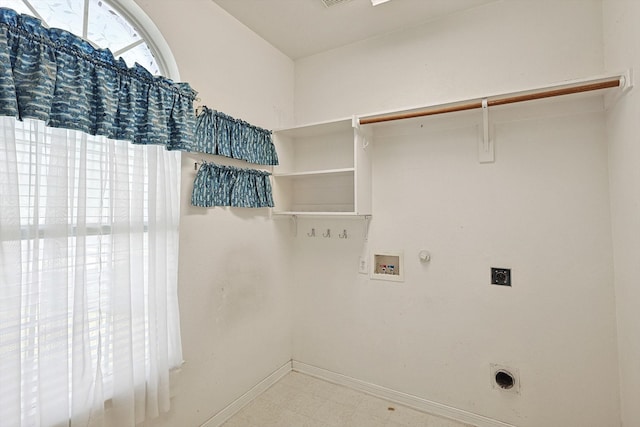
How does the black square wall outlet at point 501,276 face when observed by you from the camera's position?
facing the viewer

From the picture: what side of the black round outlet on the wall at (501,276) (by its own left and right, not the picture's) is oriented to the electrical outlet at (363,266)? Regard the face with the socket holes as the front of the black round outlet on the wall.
right

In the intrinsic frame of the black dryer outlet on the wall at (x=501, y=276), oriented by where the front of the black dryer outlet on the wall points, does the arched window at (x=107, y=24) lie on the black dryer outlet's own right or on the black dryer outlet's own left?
on the black dryer outlet's own right

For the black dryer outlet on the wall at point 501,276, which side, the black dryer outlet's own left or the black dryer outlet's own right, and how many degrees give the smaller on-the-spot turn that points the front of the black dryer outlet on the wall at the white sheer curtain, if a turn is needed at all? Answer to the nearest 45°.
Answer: approximately 45° to the black dryer outlet's own right

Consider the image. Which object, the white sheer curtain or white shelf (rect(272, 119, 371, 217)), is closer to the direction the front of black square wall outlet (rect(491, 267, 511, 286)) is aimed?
the white sheer curtain

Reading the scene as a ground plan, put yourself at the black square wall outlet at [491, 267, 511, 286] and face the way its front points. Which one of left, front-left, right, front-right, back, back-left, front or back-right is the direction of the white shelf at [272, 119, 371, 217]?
right

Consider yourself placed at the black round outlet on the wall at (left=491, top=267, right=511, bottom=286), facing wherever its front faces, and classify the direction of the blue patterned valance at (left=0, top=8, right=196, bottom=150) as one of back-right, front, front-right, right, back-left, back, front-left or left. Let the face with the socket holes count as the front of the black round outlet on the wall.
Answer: front-right
